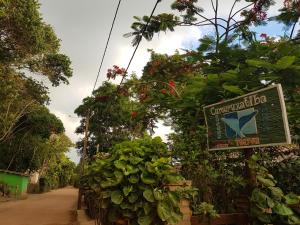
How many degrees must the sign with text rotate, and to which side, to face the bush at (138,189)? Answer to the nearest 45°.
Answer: approximately 45° to its right

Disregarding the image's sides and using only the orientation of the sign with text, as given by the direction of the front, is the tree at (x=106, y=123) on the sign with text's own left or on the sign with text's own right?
on the sign with text's own right

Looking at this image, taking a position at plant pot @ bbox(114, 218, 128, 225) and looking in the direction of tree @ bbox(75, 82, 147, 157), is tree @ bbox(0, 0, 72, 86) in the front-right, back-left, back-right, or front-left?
front-left

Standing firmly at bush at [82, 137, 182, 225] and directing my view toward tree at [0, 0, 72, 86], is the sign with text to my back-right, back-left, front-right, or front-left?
back-right

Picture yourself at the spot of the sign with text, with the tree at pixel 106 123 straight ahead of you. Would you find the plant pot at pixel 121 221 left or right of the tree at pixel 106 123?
left

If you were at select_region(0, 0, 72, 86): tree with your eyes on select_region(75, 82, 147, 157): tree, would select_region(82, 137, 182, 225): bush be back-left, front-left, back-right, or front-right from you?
back-right

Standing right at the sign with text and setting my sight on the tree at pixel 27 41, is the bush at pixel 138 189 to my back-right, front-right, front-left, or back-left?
front-left

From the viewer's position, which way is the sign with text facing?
facing the viewer and to the left of the viewer

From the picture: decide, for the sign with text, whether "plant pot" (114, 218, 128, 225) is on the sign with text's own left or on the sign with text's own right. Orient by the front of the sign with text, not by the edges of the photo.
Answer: on the sign with text's own right

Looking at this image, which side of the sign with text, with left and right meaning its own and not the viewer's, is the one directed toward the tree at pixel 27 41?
right
